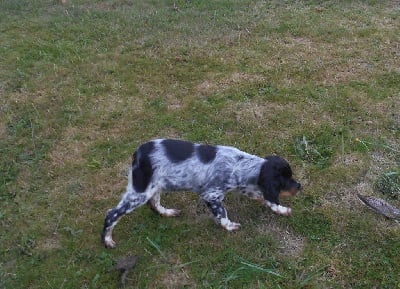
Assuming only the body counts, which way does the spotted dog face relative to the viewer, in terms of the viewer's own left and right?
facing to the right of the viewer
